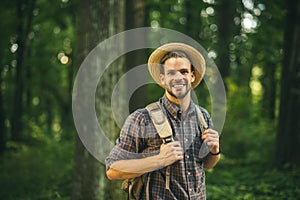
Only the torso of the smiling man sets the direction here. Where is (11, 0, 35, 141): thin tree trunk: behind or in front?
behind

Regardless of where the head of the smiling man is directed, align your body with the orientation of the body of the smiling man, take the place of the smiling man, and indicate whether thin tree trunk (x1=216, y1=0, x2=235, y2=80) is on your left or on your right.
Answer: on your left

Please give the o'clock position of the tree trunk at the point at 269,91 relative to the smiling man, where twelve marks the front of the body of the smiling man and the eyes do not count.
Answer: The tree trunk is roughly at 8 o'clock from the smiling man.

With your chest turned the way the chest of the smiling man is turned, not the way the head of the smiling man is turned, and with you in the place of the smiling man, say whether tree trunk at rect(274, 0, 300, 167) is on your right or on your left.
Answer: on your left

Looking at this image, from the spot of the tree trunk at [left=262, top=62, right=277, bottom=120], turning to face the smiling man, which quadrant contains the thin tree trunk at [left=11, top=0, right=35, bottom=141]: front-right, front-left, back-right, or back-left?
front-right

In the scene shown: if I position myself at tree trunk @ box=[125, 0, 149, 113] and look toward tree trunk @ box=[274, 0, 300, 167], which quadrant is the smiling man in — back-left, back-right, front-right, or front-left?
front-right

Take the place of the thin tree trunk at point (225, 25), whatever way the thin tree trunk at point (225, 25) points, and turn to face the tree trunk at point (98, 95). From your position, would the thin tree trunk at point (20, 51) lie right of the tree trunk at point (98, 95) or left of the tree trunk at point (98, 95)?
right

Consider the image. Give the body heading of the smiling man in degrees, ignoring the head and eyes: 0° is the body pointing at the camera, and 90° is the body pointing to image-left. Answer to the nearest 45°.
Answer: approximately 315°

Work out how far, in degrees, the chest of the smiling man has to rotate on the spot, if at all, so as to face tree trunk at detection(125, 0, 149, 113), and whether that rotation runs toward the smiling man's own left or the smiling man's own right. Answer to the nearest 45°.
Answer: approximately 135° to the smiling man's own left
